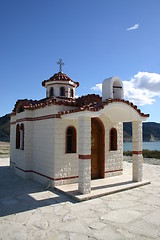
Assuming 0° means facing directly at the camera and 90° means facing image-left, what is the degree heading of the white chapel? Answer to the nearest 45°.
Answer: approximately 315°
